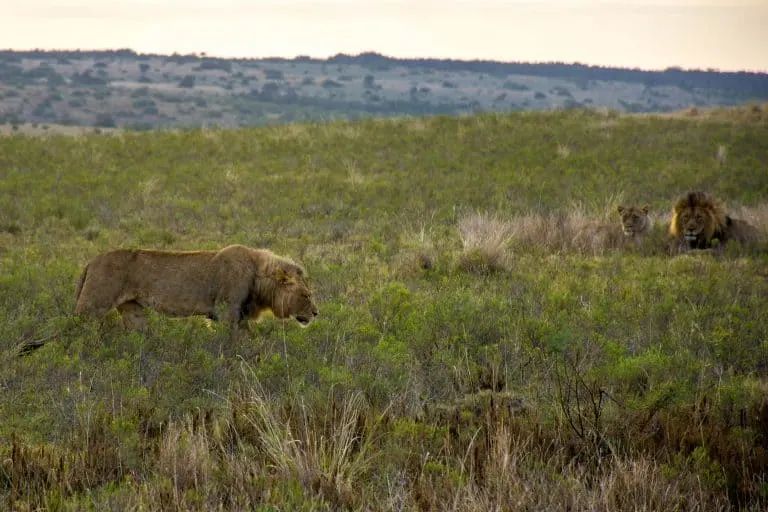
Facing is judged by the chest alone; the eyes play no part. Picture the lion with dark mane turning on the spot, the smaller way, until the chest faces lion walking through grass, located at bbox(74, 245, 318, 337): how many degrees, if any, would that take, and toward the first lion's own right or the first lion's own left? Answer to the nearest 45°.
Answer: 0° — it already faces it

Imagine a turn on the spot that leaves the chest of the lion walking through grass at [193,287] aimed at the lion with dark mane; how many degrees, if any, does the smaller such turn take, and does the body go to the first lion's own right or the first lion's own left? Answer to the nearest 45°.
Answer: approximately 45° to the first lion's own left

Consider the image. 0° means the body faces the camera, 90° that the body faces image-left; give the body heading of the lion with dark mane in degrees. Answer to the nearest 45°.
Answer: approximately 45°

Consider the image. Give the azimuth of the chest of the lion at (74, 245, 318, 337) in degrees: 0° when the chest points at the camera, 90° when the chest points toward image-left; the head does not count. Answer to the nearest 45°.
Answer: approximately 270°

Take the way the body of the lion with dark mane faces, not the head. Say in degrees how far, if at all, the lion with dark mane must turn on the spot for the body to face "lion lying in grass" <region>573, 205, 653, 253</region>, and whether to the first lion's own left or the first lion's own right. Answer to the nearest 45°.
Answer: approximately 45° to the first lion's own right

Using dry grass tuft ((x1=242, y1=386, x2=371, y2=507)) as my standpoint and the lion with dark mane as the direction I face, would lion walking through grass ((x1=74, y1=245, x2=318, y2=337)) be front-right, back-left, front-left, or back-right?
front-left

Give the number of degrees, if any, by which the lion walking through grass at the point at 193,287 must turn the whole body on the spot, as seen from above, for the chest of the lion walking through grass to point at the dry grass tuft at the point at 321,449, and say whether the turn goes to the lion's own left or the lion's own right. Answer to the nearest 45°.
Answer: approximately 90° to the lion's own right

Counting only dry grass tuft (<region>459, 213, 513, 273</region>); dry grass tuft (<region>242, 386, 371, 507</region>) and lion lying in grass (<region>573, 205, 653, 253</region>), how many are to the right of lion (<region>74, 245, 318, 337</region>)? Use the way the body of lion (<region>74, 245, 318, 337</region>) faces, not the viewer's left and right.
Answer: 1

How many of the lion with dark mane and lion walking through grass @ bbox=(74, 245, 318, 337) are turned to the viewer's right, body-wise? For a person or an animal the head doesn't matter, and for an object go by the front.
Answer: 1

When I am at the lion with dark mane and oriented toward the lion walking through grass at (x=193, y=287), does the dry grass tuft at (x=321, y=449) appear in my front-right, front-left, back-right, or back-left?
front-left

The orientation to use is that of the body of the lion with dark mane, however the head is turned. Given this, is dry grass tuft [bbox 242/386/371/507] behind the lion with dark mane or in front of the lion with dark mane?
in front

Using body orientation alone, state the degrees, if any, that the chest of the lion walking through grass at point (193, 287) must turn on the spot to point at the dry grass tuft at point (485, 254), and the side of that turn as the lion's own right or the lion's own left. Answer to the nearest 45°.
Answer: approximately 45° to the lion's own left

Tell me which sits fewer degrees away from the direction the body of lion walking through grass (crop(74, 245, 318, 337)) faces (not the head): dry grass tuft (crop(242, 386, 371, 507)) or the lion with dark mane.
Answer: the lion with dark mane
